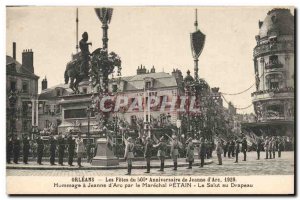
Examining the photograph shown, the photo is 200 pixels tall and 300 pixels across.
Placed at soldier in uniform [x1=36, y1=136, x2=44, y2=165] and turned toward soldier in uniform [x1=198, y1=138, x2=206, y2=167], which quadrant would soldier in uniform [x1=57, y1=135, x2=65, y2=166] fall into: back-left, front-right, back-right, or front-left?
front-right
